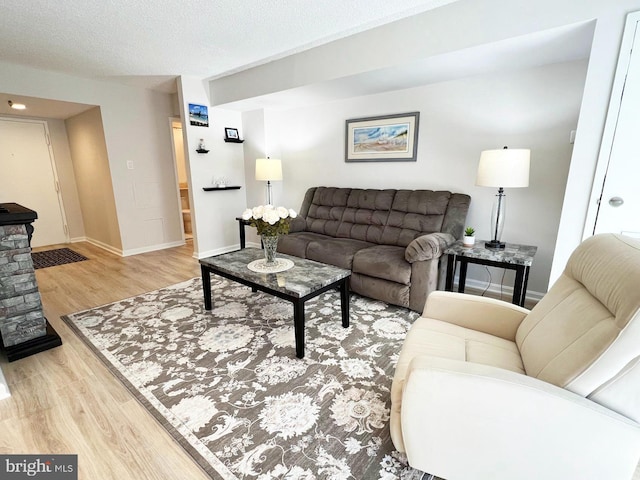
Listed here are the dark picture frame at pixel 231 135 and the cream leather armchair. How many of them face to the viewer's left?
1

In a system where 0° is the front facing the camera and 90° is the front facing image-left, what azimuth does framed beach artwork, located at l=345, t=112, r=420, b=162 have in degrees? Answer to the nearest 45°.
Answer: approximately 45°

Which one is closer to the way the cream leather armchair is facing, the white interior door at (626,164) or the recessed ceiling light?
the recessed ceiling light

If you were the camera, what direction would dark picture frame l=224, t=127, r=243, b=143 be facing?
facing the viewer and to the right of the viewer

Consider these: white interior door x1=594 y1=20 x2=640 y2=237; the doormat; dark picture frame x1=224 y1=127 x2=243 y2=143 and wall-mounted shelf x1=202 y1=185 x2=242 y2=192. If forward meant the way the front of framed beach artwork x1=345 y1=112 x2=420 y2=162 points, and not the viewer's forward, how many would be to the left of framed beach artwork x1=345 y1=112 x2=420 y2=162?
1

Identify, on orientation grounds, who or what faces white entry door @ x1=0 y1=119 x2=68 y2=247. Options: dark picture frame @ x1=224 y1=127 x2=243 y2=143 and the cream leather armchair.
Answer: the cream leather armchair

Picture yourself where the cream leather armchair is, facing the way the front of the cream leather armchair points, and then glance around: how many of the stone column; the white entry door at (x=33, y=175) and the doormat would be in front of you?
3

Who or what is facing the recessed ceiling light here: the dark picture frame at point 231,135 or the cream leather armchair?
the cream leather armchair

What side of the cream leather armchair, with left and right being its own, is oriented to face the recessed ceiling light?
front

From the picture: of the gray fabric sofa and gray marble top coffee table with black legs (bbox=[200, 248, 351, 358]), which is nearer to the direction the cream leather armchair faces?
the gray marble top coffee table with black legs

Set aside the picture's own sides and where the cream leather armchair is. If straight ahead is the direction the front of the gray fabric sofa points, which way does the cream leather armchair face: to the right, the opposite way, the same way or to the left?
to the right

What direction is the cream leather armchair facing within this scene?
to the viewer's left

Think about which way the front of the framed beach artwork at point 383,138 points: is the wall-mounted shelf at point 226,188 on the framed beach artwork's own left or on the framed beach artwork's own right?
on the framed beach artwork's own right

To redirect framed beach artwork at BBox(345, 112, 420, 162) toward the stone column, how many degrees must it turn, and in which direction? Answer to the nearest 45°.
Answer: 0° — it already faces it

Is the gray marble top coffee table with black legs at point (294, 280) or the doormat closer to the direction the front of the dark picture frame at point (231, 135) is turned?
the gray marble top coffee table with black legs

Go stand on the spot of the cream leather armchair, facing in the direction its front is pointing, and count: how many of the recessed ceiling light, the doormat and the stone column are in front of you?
3
